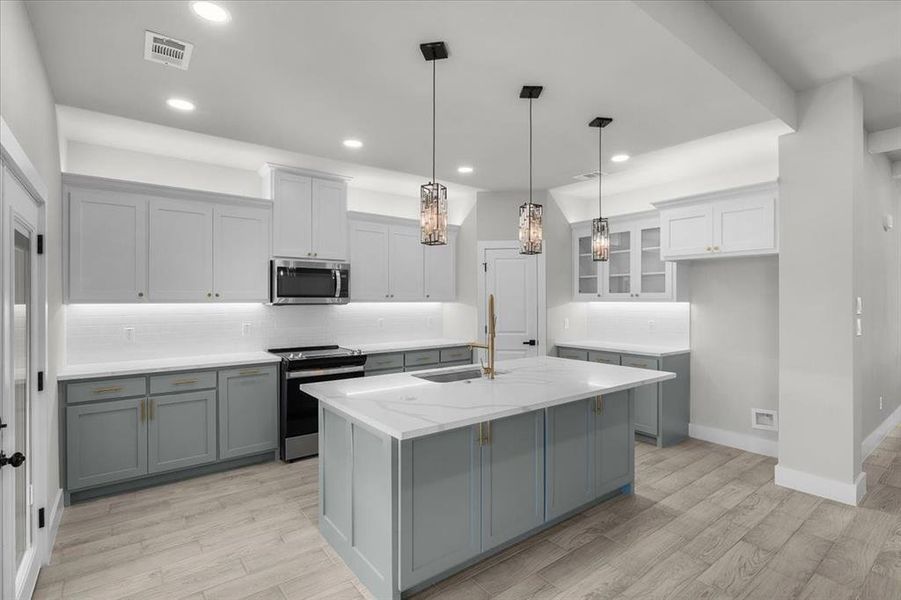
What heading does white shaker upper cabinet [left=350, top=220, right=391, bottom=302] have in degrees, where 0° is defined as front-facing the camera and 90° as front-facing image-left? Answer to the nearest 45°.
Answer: approximately 315°

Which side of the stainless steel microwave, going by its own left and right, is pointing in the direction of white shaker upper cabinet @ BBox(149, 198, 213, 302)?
right

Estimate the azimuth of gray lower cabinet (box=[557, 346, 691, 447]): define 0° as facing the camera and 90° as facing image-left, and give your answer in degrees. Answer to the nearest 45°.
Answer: approximately 45°

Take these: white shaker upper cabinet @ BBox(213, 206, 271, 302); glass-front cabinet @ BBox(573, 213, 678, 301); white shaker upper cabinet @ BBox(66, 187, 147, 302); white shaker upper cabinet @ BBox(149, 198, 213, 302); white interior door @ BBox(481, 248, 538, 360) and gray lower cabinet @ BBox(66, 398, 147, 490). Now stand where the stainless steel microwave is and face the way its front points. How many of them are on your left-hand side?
2

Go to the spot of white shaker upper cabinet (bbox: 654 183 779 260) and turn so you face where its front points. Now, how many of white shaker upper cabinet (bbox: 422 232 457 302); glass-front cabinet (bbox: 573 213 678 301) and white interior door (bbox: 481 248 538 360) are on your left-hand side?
0

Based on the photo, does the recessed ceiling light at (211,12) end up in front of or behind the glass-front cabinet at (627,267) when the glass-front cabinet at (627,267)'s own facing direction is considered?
in front

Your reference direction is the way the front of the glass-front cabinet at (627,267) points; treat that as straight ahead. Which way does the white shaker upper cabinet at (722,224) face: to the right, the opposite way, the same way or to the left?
the same way

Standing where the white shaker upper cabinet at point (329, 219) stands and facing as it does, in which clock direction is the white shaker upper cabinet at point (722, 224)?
the white shaker upper cabinet at point (722, 224) is roughly at 10 o'clock from the white shaker upper cabinet at point (329, 219).

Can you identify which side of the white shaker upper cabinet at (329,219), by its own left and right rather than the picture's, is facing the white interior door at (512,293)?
left

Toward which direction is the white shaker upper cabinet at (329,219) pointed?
toward the camera

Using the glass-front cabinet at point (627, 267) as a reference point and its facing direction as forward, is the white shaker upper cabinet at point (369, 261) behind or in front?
in front

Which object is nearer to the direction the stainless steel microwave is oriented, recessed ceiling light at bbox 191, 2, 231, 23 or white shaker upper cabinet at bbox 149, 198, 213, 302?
the recessed ceiling light

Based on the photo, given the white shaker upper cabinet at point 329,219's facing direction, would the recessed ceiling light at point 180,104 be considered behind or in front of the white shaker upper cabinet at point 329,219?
in front
